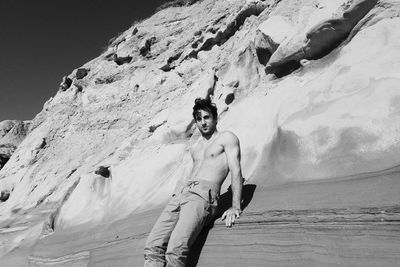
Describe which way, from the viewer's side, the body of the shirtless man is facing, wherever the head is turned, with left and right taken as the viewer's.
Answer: facing the viewer and to the left of the viewer
